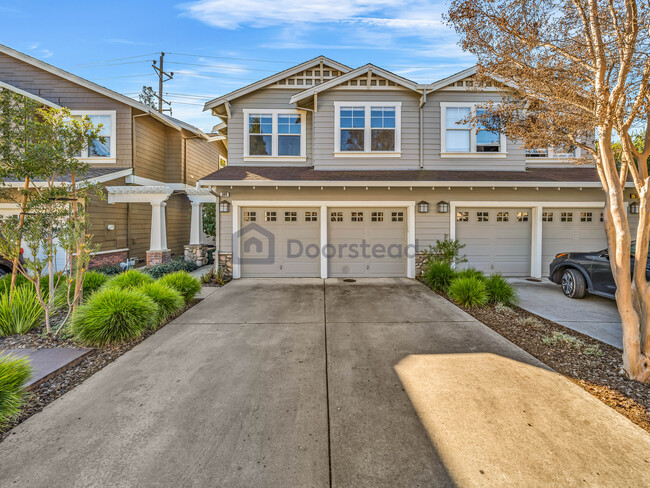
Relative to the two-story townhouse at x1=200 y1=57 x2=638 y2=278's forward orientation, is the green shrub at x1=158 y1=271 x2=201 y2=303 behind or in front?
in front

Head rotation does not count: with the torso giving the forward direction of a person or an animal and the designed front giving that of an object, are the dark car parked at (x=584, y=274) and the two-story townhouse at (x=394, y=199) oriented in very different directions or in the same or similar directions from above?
very different directions

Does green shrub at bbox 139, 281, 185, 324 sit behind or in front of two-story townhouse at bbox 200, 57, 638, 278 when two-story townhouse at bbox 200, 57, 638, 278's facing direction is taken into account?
in front

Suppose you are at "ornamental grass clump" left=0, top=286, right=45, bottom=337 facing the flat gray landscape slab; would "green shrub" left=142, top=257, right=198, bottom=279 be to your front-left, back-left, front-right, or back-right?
back-left

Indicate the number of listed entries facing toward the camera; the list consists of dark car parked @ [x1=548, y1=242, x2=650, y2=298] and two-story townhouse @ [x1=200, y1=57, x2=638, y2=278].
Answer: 1

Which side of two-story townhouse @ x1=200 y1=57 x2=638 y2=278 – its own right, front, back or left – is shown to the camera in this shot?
front

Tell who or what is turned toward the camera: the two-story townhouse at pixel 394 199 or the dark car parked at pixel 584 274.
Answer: the two-story townhouse
